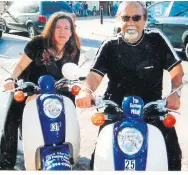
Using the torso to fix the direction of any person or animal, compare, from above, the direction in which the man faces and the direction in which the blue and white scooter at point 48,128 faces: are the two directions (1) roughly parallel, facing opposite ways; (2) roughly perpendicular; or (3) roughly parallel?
roughly parallel

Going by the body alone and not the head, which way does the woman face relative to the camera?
toward the camera

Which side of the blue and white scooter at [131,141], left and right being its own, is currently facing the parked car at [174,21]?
back

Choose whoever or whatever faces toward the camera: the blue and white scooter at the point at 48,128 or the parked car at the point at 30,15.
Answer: the blue and white scooter

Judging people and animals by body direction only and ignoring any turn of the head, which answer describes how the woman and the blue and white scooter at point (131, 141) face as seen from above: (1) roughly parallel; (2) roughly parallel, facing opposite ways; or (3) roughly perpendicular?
roughly parallel

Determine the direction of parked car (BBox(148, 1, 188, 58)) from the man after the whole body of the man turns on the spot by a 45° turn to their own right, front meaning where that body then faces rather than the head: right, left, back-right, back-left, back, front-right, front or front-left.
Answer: back-right

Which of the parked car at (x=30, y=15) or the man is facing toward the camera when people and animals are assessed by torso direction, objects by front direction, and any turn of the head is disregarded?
the man

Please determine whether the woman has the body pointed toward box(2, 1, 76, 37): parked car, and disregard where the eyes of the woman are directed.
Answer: no

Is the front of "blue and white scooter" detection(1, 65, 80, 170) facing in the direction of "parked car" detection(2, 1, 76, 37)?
no

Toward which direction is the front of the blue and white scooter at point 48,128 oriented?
toward the camera

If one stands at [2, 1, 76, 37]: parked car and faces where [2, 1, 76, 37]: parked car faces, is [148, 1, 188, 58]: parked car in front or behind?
behind

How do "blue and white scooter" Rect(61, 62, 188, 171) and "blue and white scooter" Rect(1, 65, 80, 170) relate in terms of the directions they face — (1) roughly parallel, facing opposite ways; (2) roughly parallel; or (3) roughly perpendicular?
roughly parallel

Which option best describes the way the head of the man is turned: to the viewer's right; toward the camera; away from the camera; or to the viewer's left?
toward the camera

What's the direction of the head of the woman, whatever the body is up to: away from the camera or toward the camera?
toward the camera

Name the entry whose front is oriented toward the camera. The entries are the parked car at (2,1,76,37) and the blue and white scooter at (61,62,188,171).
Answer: the blue and white scooter

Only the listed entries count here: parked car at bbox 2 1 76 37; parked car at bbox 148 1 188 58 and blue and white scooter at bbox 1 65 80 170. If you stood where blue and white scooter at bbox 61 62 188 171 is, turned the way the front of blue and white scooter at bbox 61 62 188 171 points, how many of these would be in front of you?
0

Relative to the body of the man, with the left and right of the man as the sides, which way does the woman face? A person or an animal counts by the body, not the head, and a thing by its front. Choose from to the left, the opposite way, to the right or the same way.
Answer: the same way

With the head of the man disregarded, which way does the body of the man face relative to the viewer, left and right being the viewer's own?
facing the viewer
